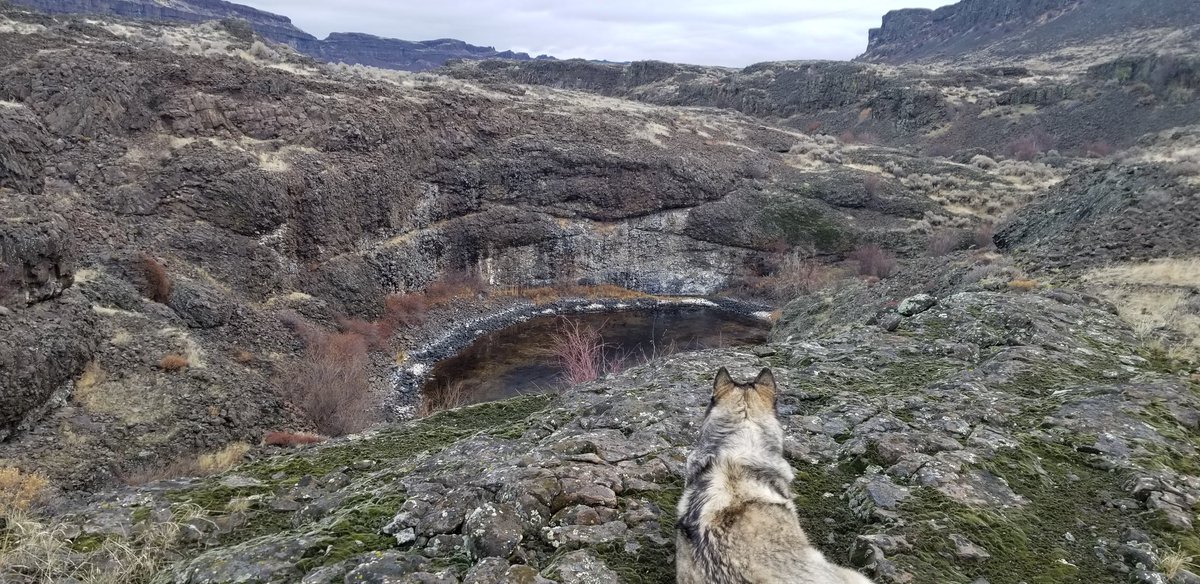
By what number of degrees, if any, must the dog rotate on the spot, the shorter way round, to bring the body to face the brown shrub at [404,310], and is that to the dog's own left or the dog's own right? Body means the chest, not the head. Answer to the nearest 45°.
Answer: approximately 45° to the dog's own left

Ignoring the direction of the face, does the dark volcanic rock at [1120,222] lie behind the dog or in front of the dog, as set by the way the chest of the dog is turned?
in front

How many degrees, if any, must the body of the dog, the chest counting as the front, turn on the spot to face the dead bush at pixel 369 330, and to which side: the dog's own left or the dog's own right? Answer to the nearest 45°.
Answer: approximately 45° to the dog's own left

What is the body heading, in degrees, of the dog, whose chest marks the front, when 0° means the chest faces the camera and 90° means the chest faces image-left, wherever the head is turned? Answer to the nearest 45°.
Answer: approximately 180°

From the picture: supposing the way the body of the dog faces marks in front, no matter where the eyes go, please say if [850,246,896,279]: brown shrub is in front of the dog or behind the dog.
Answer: in front

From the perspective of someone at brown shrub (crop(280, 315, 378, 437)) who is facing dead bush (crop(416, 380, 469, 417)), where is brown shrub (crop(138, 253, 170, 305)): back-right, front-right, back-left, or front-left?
back-left

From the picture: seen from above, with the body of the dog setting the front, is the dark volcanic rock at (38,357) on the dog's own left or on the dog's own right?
on the dog's own left

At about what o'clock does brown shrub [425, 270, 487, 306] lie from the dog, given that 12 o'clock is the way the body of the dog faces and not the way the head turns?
The brown shrub is roughly at 11 o'clock from the dog.
